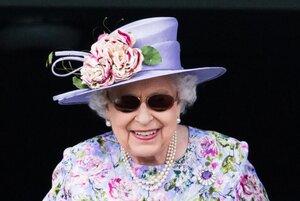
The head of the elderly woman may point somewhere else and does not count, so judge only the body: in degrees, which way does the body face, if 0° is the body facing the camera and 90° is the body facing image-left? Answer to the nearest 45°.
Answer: approximately 0°
